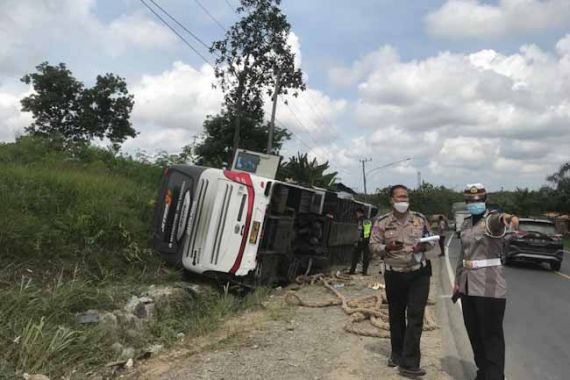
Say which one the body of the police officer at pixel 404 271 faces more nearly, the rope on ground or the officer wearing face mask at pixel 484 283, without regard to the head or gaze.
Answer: the officer wearing face mask

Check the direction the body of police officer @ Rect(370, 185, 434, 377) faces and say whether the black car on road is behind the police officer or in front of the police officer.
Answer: behind

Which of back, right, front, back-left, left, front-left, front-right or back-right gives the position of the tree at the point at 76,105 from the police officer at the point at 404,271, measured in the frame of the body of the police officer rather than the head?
back-right

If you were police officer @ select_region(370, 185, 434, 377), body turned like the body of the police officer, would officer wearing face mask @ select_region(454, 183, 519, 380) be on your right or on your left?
on your left

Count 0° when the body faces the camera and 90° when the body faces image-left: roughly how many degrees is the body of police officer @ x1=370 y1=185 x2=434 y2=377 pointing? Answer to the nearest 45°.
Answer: approximately 0°
